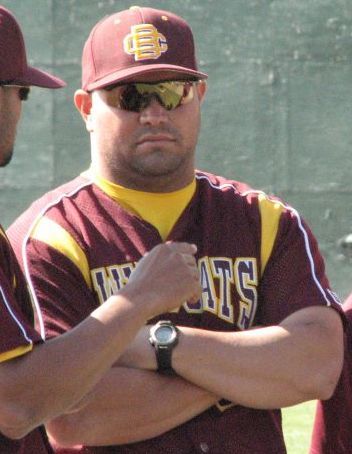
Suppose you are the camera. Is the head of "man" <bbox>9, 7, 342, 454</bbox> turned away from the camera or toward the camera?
toward the camera

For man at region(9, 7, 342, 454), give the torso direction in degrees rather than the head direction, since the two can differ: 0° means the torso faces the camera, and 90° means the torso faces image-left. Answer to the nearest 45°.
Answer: approximately 0°

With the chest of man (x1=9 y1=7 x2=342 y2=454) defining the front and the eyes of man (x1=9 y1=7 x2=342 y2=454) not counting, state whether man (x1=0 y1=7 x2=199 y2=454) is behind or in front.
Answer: in front
